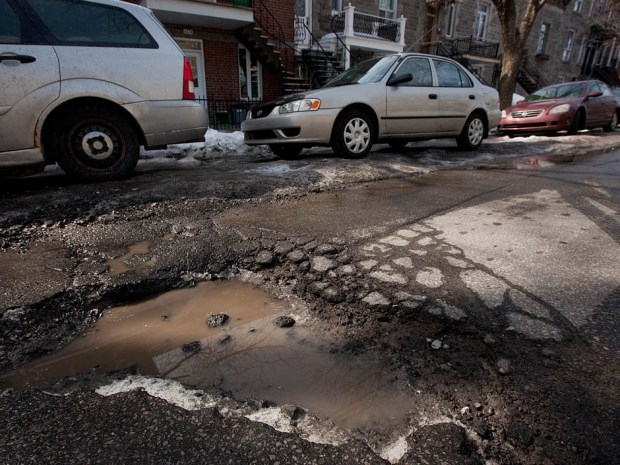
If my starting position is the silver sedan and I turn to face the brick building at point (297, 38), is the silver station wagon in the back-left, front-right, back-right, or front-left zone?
back-left

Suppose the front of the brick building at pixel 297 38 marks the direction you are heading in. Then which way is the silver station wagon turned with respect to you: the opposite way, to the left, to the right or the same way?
to the right

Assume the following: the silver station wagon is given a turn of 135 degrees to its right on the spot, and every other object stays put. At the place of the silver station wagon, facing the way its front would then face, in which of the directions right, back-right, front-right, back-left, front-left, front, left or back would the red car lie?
front-right

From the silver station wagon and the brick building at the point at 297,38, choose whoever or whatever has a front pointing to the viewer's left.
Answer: the silver station wagon

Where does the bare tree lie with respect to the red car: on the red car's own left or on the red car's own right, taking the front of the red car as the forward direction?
on the red car's own right

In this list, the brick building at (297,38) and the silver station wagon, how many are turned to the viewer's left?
1

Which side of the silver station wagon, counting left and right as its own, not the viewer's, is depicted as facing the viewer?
left

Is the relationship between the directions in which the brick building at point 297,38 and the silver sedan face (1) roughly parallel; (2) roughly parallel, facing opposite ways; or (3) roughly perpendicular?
roughly perpendicular

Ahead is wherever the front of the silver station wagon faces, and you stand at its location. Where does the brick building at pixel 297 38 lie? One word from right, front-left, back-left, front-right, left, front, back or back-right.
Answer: back-right

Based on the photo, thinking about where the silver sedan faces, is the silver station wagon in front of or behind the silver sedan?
in front

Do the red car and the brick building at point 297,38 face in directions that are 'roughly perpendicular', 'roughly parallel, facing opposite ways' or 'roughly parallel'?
roughly perpendicular

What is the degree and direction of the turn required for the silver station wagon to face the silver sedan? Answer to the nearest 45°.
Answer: approximately 180°

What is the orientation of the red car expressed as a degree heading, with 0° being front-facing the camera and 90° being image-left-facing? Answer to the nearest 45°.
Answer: approximately 45°

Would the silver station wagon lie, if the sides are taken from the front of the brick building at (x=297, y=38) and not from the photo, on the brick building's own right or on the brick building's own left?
on the brick building's own right
